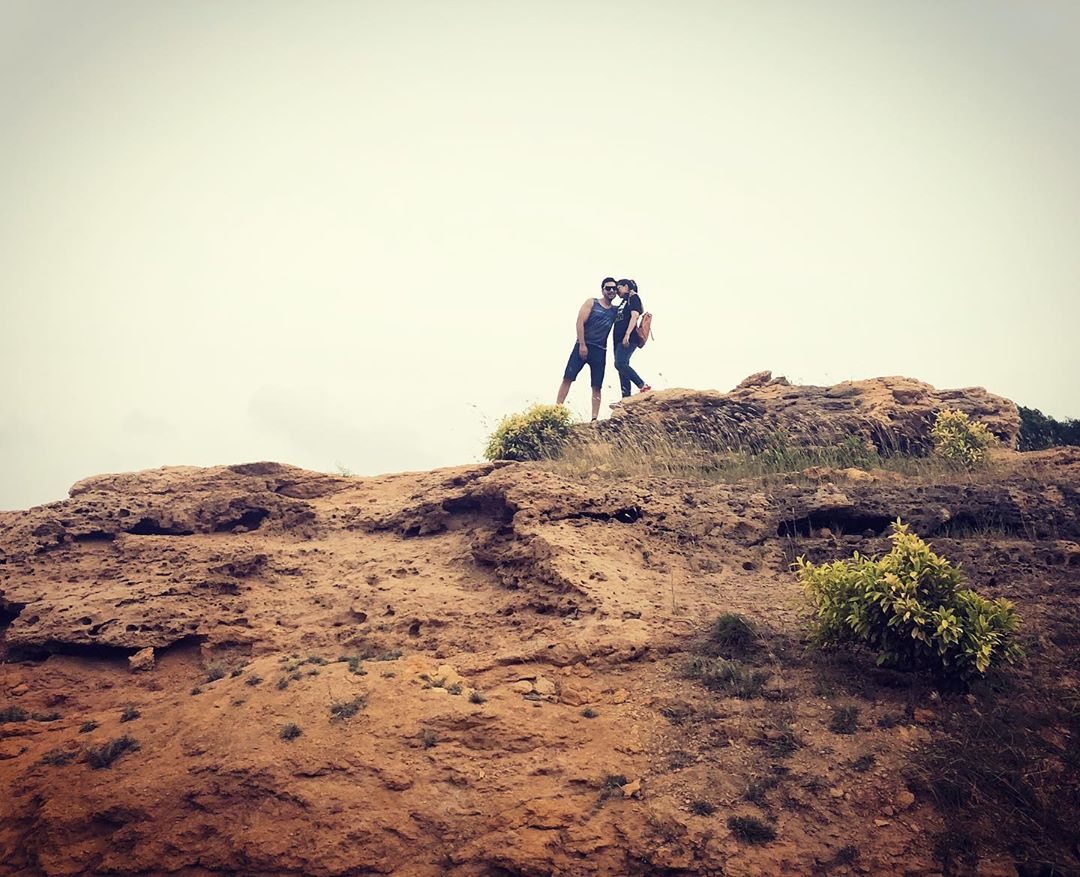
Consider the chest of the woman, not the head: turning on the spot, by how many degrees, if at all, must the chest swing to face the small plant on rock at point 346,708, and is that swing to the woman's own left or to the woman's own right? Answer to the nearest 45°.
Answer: approximately 90° to the woman's own left

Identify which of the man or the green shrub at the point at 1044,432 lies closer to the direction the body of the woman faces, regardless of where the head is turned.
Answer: the man

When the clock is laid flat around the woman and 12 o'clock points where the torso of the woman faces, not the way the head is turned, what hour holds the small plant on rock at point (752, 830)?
The small plant on rock is roughly at 9 o'clock from the woman.

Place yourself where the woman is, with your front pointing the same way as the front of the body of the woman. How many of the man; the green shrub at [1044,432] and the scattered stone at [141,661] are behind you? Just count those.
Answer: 1

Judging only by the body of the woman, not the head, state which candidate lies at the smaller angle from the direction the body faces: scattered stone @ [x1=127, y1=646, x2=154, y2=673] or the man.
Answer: the man

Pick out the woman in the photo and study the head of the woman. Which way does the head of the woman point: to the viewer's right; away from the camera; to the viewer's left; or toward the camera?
to the viewer's left

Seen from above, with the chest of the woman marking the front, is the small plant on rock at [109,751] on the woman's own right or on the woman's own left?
on the woman's own left

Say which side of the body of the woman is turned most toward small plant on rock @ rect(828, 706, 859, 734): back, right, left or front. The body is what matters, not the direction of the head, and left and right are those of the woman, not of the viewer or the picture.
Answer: left

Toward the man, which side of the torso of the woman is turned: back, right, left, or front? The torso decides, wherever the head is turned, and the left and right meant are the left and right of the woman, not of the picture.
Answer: front

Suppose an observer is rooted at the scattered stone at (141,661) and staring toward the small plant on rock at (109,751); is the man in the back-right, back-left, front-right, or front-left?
back-left

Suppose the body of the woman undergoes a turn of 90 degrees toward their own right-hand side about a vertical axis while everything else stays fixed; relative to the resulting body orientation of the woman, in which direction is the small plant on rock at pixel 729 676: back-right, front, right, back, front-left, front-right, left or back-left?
back

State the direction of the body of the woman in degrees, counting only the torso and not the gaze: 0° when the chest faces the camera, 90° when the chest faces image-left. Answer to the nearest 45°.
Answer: approximately 90°

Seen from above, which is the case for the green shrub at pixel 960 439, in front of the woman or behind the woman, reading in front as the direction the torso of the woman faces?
behind
